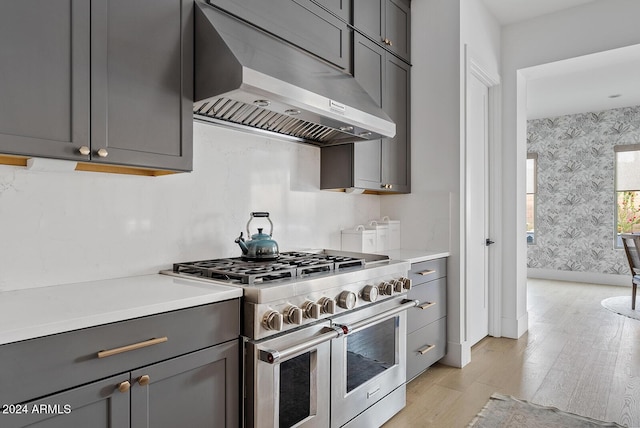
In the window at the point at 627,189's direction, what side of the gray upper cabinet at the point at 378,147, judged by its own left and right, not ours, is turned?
left

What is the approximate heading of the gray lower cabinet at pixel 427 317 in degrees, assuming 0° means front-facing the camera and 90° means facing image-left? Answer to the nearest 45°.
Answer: approximately 315°

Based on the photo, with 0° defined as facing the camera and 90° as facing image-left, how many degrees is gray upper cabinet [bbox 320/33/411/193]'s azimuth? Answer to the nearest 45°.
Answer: approximately 315°

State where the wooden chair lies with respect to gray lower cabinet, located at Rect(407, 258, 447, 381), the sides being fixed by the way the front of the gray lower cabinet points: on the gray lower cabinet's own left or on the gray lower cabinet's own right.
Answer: on the gray lower cabinet's own left

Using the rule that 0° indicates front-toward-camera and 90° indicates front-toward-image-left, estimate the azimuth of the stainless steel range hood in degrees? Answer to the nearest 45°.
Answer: approximately 315°

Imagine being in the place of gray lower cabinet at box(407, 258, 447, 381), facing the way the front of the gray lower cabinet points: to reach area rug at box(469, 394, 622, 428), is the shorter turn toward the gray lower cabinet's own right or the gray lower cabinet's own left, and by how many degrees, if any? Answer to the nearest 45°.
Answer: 0° — it already faces it
